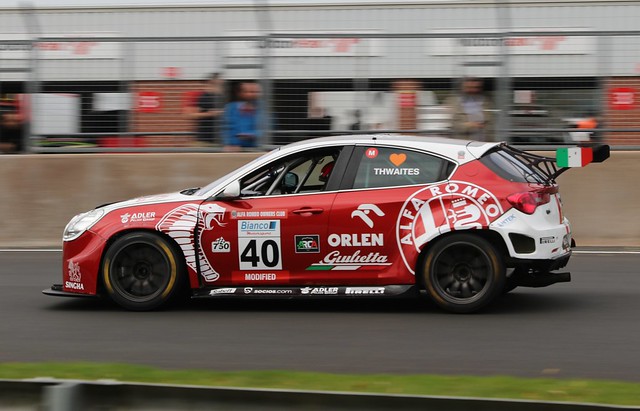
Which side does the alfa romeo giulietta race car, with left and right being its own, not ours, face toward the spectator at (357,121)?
right

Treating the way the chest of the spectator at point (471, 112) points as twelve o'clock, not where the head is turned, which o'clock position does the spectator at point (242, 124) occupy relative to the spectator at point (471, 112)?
the spectator at point (242, 124) is roughly at 3 o'clock from the spectator at point (471, 112).

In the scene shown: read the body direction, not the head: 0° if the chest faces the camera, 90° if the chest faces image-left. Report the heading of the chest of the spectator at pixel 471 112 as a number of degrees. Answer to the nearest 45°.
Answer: approximately 0°

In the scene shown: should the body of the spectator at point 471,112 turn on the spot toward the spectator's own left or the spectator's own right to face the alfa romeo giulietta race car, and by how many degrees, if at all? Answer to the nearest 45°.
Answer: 0° — they already face it

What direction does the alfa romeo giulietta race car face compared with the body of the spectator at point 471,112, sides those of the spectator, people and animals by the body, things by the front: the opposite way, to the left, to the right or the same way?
to the right

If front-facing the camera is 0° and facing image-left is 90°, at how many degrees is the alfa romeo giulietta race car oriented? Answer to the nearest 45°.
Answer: approximately 90°

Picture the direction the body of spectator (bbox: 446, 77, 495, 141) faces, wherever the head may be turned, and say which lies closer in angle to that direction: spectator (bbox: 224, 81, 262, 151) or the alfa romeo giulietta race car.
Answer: the alfa romeo giulietta race car

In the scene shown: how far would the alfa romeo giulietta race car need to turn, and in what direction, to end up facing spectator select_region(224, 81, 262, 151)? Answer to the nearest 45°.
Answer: approximately 90° to its right

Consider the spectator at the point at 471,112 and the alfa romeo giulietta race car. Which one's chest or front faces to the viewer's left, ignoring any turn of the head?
the alfa romeo giulietta race car

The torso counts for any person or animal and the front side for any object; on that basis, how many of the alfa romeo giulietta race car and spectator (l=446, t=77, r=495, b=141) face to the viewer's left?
1

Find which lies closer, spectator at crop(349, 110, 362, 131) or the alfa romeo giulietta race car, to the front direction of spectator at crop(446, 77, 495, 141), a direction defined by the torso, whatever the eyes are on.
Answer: the alfa romeo giulietta race car

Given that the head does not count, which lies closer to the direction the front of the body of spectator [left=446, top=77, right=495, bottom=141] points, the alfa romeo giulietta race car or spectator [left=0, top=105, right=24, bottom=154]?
the alfa romeo giulietta race car

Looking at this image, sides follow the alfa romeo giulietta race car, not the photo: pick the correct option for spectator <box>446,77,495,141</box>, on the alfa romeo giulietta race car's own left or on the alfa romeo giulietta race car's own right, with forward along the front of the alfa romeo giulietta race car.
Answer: on the alfa romeo giulietta race car's own right

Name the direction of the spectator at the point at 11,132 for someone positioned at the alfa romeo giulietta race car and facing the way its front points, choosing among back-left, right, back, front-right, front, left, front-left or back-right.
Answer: front-right
